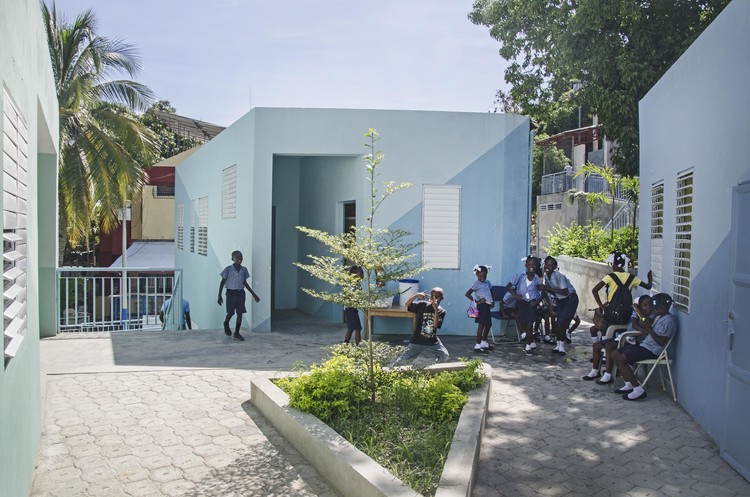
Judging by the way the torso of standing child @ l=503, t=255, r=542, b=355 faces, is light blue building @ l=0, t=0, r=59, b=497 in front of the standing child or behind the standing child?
in front

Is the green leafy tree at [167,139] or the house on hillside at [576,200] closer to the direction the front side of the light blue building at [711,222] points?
the green leafy tree

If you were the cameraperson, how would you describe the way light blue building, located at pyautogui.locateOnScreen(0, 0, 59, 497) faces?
facing to the right of the viewer

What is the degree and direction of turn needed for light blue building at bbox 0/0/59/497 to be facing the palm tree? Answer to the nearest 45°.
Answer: approximately 90° to its left

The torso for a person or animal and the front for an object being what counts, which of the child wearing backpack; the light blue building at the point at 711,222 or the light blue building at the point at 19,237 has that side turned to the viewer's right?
the light blue building at the point at 19,237

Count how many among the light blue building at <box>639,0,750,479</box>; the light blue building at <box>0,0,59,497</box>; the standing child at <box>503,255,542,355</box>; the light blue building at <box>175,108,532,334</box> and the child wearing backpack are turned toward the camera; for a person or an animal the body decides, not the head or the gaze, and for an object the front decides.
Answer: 2

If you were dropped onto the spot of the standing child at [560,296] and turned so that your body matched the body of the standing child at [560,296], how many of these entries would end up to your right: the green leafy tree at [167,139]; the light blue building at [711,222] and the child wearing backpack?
1
